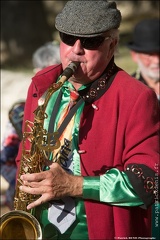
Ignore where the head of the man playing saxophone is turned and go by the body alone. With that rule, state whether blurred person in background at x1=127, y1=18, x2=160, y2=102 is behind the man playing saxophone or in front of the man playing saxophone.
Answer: behind

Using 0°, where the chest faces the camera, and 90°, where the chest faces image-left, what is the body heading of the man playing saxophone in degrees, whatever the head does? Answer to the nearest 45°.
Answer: approximately 45°
